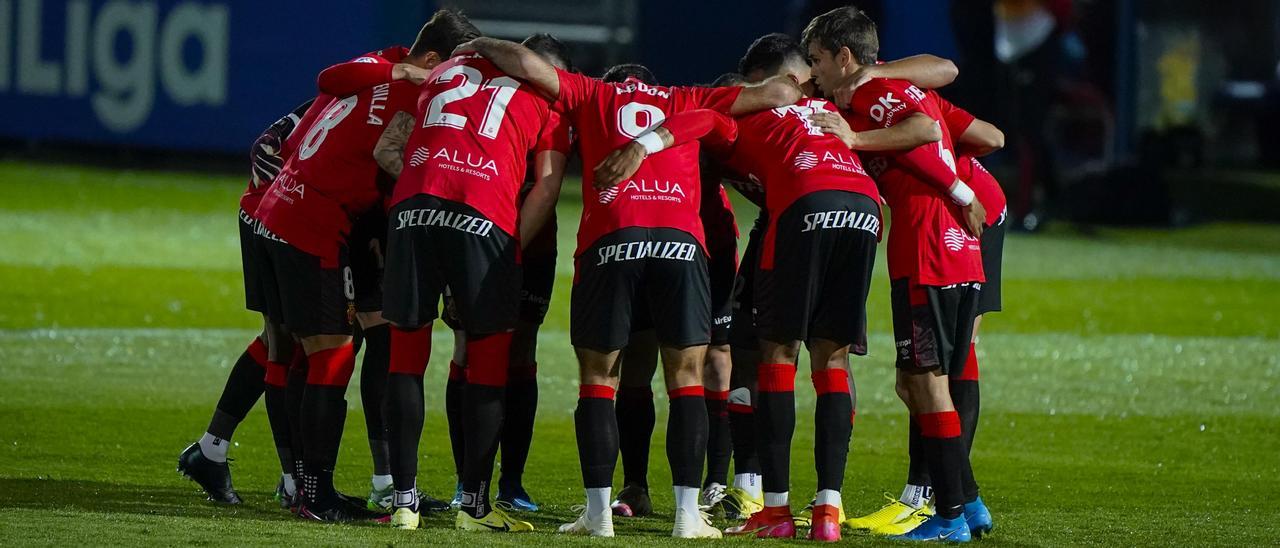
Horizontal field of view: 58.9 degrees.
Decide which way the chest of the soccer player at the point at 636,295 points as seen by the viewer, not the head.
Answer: away from the camera

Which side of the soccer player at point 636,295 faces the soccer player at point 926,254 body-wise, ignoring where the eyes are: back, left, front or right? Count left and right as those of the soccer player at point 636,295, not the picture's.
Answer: right

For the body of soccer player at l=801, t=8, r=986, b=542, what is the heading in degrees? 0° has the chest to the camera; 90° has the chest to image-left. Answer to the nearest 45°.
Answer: approximately 90°

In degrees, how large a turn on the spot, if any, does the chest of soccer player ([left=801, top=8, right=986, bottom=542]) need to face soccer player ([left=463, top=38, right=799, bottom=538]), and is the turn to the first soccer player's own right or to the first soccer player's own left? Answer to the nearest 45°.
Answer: approximately 45° to the first soccer player's own left

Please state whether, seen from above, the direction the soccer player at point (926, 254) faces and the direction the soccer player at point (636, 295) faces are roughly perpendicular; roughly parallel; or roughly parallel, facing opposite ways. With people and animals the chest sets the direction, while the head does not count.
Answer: roughly perpendicular

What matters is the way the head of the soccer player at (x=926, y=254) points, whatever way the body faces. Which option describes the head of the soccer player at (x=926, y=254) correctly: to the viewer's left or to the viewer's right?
to the viewer's left
